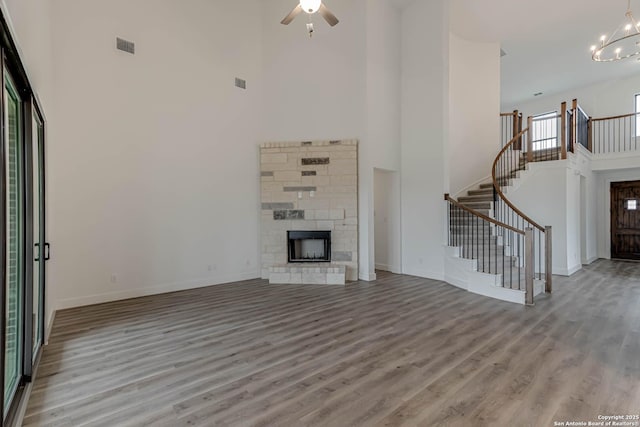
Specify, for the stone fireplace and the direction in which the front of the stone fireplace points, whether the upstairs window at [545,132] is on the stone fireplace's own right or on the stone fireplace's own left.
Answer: on the stone fireplace's own left

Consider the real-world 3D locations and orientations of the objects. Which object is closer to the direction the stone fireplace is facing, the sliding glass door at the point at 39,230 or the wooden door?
the sliding glass door

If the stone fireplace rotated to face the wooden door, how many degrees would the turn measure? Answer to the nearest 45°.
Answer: approximately 90° to its left

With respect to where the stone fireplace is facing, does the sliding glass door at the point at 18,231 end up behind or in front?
in front

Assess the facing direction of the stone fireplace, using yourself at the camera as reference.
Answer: facing the viewer

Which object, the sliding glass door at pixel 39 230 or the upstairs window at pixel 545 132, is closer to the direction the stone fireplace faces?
the sliding glass door

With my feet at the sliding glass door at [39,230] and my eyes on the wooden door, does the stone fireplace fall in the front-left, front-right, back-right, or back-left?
front-left

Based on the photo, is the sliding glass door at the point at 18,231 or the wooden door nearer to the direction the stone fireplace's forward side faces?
the sliding glass door

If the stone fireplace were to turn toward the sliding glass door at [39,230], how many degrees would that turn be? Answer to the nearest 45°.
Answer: approximately 45° to its right
